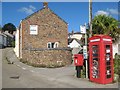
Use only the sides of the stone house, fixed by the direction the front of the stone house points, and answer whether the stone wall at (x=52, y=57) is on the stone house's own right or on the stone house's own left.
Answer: on the stone house's own left

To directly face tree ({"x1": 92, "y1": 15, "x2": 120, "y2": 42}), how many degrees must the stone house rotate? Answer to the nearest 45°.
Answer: approximately 135° to its left

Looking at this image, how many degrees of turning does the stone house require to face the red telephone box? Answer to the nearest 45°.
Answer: approximately 90° to its left
